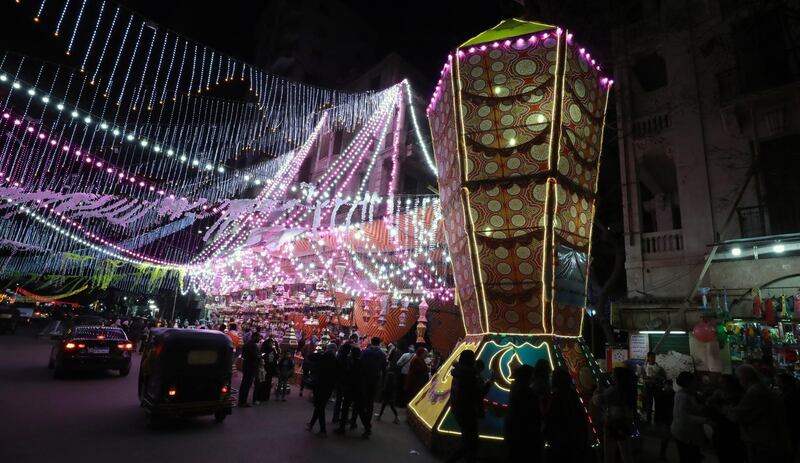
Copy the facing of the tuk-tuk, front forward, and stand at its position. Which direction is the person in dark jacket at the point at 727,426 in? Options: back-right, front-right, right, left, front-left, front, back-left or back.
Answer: back-right

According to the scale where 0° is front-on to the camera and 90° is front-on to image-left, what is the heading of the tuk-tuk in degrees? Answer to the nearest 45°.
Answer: approximately 180°

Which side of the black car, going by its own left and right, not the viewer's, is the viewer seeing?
back

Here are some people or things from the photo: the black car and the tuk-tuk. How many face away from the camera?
2

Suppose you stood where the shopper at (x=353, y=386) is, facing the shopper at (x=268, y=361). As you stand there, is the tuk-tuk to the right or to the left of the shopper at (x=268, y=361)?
left

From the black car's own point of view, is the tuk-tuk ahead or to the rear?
to the rear

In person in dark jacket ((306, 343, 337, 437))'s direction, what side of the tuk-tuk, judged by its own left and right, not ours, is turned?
right

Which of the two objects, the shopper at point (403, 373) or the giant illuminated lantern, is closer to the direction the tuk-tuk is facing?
the shopper

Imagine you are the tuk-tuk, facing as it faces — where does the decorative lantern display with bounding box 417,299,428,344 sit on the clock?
The decorative lantern display is roughly at 2 o'clock from the tuk-tuk.

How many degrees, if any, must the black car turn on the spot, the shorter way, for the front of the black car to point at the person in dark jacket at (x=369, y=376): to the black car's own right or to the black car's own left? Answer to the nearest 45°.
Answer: approximately 135° to the black car's own right
